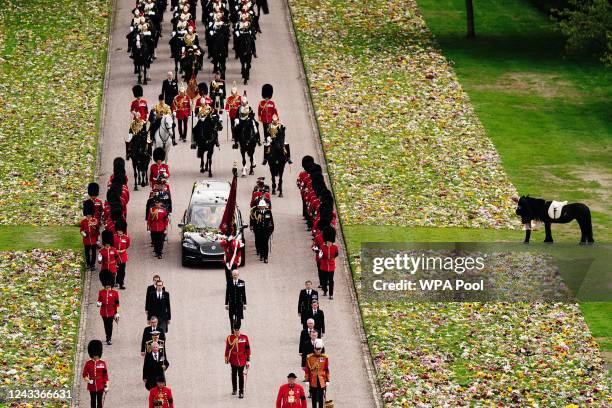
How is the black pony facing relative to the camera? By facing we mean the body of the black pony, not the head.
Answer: to the viewer's left

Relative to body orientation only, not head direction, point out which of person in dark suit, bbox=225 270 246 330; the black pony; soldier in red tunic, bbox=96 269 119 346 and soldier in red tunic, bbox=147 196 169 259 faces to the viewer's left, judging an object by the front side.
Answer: the black pony

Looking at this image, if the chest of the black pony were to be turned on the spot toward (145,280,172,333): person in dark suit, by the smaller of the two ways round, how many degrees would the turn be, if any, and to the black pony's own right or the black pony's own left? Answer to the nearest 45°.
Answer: approximately 45° to the black pony's own left
